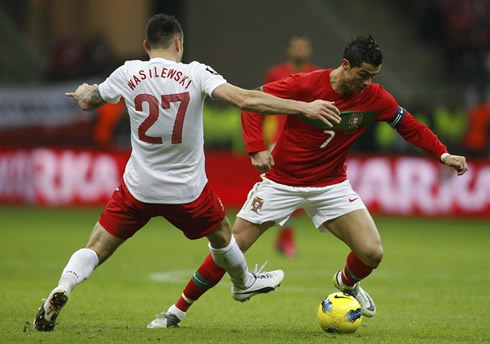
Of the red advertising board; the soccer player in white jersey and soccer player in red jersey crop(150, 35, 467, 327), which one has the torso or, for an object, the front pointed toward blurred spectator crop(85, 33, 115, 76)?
the soccer player in white jersey

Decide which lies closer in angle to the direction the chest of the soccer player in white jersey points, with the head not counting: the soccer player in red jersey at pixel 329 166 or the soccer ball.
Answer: the soccer player in red jersey

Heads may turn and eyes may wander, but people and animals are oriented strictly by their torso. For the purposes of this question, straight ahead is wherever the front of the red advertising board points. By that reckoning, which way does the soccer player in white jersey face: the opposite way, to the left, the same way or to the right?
the opposite way

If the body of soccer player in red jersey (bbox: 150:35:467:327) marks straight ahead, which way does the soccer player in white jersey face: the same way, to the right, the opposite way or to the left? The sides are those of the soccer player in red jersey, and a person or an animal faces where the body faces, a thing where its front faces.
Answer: the opposite way

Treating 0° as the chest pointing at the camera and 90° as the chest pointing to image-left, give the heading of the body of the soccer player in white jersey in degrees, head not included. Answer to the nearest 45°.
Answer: approximately 180°

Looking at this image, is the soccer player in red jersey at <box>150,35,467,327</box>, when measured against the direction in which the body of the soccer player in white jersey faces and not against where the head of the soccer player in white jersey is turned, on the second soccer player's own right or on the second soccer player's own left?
on the second soccer player's own right

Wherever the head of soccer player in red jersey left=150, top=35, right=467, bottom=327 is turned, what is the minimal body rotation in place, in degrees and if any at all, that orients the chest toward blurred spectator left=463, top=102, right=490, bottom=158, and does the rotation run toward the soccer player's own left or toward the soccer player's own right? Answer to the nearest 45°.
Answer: approximately 180°

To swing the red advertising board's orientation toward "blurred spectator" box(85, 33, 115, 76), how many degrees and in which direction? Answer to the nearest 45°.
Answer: approximately 135° to its right

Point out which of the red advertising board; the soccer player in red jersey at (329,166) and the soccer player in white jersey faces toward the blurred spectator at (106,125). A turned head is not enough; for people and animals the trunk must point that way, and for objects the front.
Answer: the soccer player in white jersey

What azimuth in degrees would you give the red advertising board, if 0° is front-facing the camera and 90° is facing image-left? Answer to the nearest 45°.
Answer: approximately 0°

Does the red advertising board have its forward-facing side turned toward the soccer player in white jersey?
yes

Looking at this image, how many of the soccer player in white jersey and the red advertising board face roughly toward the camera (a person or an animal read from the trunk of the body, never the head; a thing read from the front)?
1
